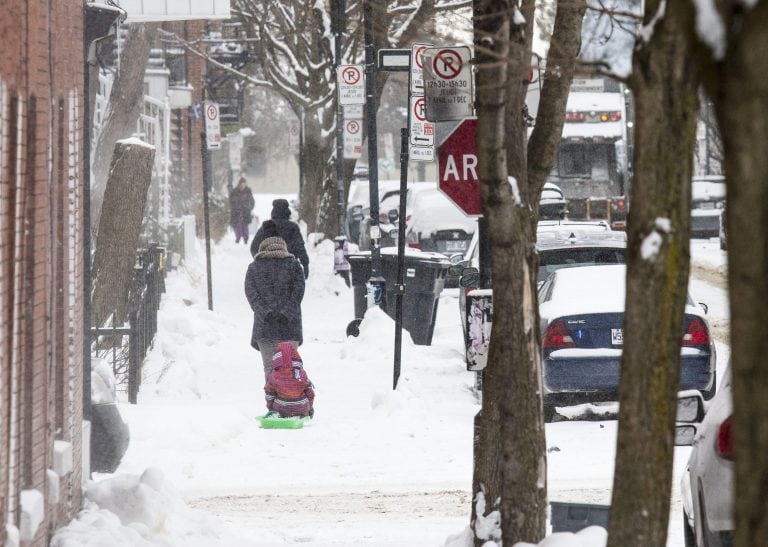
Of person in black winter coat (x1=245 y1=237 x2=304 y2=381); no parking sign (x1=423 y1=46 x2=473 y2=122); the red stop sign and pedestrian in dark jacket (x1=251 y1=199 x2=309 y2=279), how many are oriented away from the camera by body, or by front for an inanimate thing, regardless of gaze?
2

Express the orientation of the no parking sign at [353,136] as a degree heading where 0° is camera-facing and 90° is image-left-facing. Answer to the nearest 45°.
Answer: approximately 0°

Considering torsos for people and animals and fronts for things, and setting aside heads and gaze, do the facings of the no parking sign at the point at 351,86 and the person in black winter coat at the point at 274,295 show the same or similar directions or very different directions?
very different directions

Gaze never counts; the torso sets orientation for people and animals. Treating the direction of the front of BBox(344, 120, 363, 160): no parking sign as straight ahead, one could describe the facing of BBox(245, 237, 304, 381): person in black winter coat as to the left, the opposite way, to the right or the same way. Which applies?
the opposite way

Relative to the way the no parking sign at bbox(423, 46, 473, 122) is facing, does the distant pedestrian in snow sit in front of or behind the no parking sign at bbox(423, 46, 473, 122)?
behind

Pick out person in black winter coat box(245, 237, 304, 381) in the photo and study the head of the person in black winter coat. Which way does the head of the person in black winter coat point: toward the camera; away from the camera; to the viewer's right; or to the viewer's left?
away from the camera

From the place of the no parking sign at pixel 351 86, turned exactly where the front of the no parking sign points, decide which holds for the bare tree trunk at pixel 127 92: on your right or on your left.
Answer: on your right

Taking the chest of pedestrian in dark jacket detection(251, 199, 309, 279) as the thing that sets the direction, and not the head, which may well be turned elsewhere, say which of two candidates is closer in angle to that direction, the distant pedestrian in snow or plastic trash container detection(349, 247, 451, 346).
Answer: the distant pedestrian in snow

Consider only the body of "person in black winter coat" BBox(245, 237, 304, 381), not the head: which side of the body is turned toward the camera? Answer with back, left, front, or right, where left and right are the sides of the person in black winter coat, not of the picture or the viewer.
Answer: back

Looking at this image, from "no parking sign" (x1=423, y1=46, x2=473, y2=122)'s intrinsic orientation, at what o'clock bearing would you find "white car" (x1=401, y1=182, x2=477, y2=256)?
The white car is roughly at 6 o'clock from the no parking sign.

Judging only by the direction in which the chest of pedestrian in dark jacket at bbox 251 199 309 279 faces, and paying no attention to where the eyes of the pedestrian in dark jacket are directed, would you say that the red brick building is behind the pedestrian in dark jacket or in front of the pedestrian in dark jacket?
behind

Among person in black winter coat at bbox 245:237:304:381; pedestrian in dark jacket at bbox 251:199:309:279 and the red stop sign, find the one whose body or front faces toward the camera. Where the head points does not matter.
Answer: the red stop sign

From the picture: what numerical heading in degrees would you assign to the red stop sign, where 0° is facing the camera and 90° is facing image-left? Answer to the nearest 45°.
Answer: approximately 0°

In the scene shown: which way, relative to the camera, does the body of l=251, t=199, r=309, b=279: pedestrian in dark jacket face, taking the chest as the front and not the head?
away from the camera

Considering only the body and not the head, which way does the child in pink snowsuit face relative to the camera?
away from the camera
